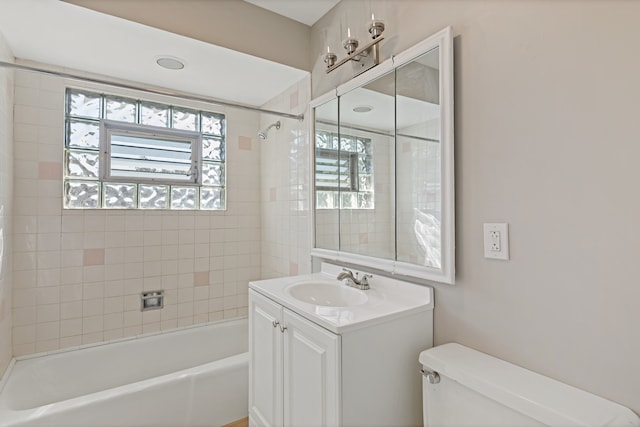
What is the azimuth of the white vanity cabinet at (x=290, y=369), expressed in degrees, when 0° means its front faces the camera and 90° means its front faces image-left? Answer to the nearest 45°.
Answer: approximately 45°

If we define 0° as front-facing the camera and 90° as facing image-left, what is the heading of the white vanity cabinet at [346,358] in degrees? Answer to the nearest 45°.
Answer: approximately 45°

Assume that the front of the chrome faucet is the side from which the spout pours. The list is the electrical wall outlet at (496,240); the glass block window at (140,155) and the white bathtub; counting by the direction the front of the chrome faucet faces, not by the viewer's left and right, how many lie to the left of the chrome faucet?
1

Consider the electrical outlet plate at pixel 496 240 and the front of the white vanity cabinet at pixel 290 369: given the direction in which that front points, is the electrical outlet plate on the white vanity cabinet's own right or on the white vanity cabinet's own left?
on the white vanity cabinet's own left

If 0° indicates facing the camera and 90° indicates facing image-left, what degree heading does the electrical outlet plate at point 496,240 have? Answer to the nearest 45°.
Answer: approximately 45°

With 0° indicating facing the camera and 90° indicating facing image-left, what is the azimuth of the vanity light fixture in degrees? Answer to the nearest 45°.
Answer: approximately 45°
